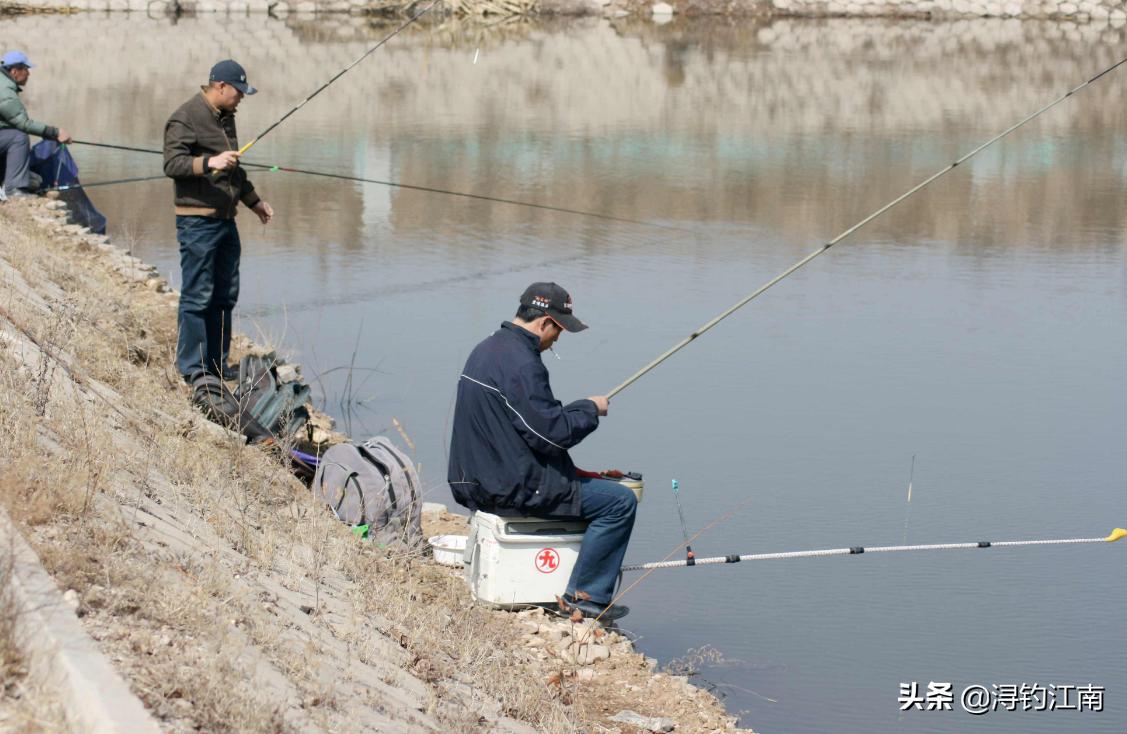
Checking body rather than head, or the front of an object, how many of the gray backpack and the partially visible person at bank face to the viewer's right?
1

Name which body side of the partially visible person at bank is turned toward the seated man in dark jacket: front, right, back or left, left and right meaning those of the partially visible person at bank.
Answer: right

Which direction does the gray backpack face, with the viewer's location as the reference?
facing the viewer and to the left of the viewer

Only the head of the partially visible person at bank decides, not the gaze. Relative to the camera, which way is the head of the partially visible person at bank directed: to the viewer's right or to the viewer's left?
to the viewer's right

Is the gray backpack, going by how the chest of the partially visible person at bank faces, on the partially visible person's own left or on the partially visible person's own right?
on the partially visible person's own right

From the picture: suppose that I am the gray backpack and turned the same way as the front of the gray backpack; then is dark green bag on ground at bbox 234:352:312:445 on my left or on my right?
on my right

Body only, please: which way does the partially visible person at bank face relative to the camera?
to the viewer's right

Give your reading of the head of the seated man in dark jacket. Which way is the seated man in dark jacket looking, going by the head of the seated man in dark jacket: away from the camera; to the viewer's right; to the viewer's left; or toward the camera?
to the viewer's right

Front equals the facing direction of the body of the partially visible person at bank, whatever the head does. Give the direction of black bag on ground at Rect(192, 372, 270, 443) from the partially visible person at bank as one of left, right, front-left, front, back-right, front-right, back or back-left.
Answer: right

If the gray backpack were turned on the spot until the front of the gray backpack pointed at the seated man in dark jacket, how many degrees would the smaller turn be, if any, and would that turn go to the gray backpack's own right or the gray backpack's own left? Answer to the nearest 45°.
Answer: approximately 90° to the gray backpack's own left
